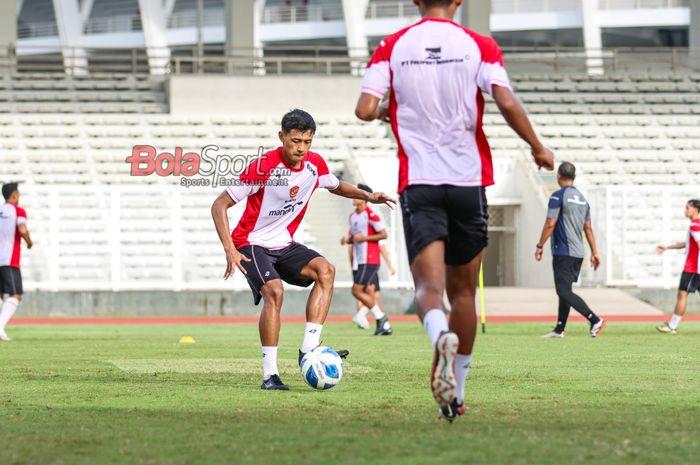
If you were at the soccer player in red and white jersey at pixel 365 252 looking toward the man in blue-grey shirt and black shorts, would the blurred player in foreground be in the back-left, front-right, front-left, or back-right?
front-right

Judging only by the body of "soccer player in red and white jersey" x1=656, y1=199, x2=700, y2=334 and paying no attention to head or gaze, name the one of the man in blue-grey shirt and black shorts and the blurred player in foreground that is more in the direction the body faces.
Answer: the man in blue-grey shirt and black shorts

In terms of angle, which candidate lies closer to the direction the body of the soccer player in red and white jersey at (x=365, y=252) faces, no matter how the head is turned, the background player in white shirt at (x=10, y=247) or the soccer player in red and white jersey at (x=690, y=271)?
the background player in white shirt

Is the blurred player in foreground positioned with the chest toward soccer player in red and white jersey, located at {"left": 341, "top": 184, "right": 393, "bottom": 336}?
yes

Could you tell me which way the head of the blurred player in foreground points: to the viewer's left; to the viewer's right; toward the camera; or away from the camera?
away from the camera

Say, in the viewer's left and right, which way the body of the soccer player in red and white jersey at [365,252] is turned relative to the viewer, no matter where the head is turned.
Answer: facing the viewer and to the left of the viewer

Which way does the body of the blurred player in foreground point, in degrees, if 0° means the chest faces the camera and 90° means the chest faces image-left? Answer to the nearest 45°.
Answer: approximately 180°

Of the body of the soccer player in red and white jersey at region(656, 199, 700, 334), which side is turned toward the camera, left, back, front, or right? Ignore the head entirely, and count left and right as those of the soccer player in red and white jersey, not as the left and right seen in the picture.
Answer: left

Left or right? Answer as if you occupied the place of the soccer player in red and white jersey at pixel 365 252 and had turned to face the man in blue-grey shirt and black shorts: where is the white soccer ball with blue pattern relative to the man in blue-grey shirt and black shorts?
right

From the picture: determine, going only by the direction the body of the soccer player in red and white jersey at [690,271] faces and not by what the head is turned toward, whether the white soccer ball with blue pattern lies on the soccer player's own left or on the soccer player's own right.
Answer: on the soccer player's own left

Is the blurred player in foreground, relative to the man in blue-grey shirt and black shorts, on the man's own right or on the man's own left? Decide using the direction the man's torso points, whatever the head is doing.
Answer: on the man's own left

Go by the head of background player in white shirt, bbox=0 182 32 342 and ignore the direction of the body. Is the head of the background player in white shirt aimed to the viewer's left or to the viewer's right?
to the viewer's right

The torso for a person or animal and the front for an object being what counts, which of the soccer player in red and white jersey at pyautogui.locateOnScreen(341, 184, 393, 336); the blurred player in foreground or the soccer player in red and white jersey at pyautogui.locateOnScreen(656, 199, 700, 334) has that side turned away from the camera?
the blurred player in foreground
